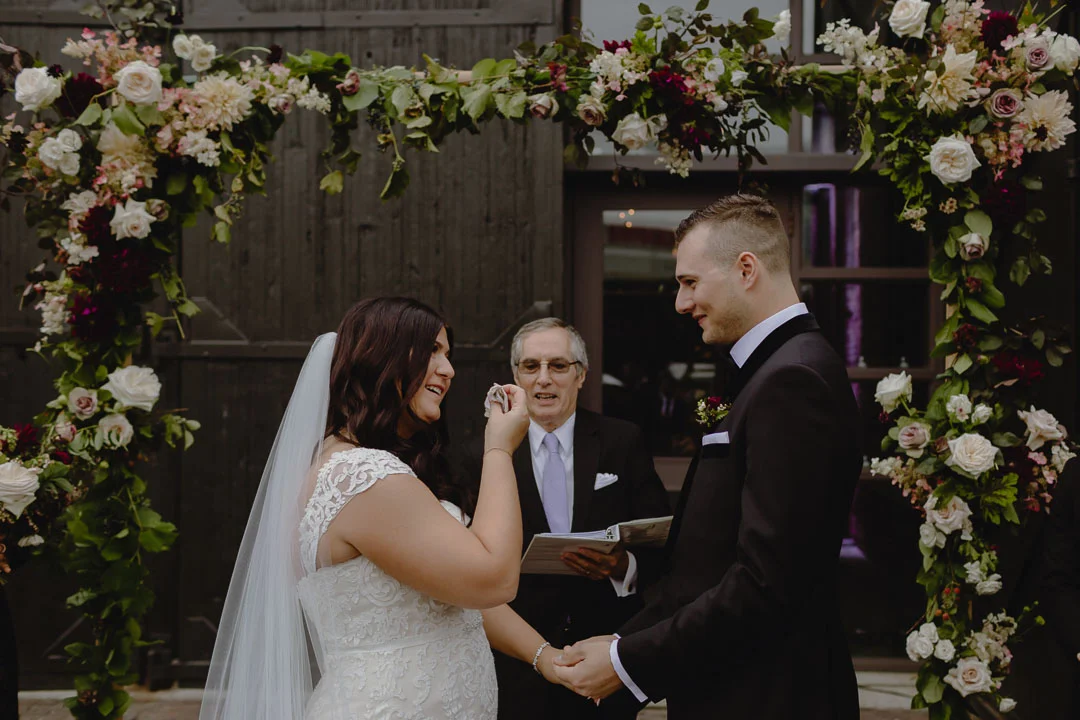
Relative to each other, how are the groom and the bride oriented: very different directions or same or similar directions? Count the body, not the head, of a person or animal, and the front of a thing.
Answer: very different directions

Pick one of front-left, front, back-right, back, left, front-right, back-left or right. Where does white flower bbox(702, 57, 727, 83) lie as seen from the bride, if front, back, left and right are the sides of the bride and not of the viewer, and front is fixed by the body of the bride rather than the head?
front-left

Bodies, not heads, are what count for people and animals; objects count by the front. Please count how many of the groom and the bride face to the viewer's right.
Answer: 1

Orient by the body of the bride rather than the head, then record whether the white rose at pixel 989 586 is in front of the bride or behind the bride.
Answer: in front

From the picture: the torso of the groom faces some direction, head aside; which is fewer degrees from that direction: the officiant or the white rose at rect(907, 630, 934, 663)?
the officiant

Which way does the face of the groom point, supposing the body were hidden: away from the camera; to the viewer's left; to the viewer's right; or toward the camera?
to the viewer's left

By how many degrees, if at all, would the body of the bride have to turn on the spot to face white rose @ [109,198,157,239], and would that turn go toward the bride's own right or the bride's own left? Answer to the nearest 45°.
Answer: approximately 135° to the bride's own left

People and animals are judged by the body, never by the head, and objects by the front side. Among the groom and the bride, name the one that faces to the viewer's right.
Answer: the bride

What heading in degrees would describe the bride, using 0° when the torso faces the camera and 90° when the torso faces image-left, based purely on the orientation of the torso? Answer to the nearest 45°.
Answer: approximately 270°

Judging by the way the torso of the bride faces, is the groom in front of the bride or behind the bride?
in front

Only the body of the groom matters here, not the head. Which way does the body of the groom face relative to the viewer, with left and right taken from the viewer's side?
facing to the left of the viewer

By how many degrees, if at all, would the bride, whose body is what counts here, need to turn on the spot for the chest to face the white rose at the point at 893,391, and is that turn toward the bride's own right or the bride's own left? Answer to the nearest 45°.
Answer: approximately 45° to the bride's own left
